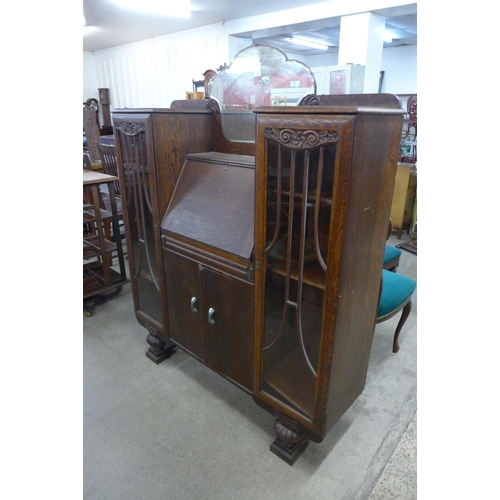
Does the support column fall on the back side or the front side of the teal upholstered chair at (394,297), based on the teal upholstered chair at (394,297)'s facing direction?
on the back side

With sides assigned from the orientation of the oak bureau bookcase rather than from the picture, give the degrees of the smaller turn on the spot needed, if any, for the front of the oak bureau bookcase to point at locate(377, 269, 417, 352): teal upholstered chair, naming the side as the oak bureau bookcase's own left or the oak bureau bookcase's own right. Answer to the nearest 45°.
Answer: approximately 180°

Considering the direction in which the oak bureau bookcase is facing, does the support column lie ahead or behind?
behind

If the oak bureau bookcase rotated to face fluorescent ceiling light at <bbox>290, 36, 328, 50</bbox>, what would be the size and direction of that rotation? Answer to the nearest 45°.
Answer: approximately 135° to its right

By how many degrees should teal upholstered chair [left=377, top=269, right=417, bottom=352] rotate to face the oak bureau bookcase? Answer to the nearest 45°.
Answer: approximately 180°

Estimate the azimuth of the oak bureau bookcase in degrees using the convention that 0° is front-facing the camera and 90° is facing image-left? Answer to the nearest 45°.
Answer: approximately 45°

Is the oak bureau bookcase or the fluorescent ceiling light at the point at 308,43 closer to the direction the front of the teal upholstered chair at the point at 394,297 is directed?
the oak bureau bookcase

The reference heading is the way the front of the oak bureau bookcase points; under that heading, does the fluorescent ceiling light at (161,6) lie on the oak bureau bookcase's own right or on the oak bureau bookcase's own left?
on the oak bureau bookcase's own right

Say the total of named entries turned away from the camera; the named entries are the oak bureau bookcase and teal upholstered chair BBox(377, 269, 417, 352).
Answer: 0
